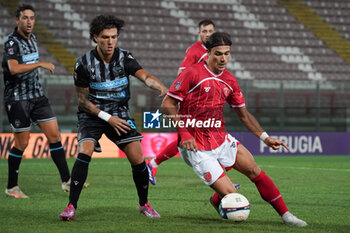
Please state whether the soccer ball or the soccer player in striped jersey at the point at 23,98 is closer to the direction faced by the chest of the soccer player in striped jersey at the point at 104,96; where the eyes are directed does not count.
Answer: the soccer ball

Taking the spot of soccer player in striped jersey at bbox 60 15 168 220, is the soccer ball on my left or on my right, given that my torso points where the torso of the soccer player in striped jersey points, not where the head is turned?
on my left

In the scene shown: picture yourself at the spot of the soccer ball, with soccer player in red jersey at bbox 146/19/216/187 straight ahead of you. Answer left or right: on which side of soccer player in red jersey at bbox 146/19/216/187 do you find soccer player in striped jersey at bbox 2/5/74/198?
left

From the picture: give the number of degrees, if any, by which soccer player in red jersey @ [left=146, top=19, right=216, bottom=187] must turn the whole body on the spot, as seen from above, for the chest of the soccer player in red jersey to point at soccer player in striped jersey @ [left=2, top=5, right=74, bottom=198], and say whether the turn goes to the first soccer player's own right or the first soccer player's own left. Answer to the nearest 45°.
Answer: approximately 90° to the first soccer player's own right

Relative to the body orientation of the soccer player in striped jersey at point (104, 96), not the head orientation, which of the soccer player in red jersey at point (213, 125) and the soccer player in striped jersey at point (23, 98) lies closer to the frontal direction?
the soccer player in red jersey

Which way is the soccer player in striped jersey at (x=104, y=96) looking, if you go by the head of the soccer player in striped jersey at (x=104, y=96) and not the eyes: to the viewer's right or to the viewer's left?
to the viewer's right

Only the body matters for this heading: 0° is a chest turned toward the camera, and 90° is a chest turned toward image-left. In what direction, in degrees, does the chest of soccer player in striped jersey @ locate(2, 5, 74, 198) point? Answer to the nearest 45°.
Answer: approximately 315°
